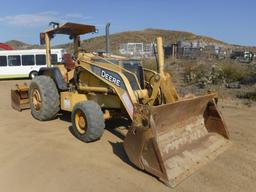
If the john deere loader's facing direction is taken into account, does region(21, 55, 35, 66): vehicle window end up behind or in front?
behind

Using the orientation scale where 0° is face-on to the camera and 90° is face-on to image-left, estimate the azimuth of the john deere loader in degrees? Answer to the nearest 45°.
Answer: approximately 315°
